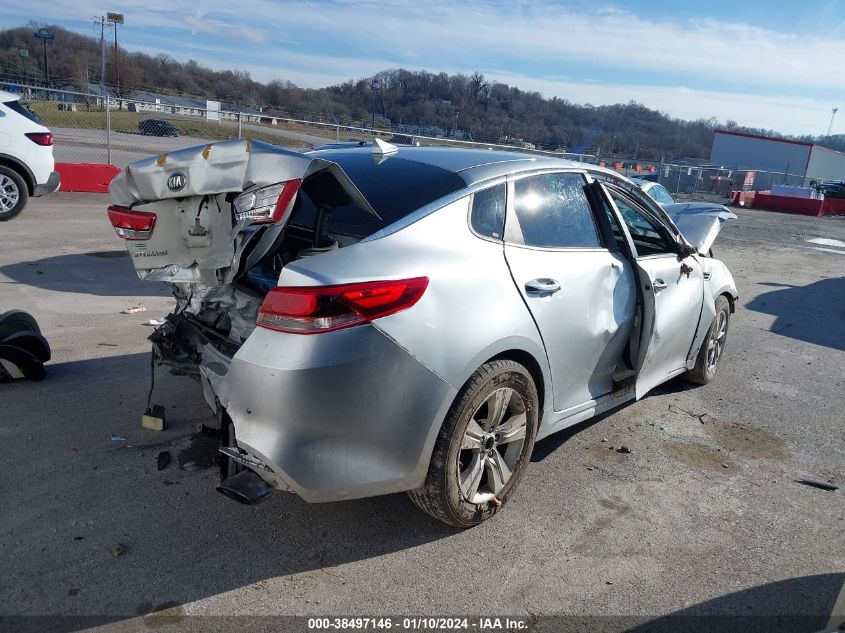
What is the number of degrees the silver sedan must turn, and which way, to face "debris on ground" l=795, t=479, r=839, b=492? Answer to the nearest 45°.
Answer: approximately 45° to its right

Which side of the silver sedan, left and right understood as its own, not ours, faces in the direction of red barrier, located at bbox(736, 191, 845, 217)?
front

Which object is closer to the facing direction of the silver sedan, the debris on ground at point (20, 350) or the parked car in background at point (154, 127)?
the parked car in background

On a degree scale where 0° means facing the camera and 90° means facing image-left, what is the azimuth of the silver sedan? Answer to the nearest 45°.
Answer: approximately 225°

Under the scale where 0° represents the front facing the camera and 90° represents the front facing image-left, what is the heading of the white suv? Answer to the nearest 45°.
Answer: approximately 90°
